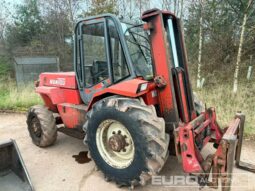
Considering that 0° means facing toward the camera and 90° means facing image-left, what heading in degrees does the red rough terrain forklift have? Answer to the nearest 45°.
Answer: approximately 315°

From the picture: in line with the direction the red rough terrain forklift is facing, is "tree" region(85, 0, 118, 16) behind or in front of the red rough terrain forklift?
behind

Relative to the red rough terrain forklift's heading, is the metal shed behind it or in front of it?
behind
